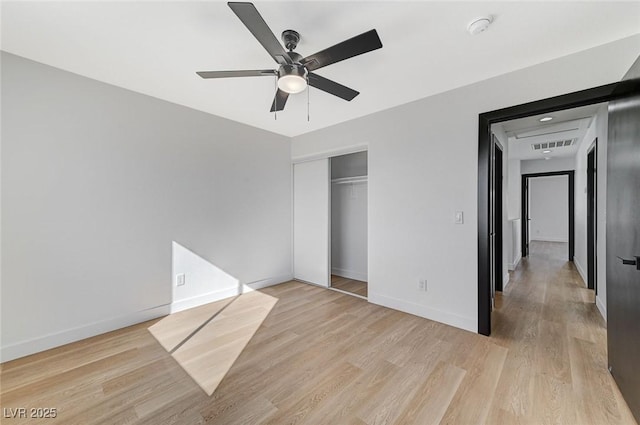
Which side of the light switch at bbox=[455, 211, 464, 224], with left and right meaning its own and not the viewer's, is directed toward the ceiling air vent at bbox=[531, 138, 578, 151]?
back

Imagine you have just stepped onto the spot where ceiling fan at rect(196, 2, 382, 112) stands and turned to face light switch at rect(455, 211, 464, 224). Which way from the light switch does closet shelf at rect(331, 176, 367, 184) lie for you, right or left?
left

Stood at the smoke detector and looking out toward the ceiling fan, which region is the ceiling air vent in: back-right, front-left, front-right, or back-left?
back-right

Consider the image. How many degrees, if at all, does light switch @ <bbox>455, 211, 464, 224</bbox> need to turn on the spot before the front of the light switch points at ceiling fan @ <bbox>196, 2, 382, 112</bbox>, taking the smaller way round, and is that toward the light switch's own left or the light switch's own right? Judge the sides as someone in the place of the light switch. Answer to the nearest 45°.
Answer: approximately 45° to the light switch's own right

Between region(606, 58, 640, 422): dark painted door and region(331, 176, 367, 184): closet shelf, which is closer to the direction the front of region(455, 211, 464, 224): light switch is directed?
the dark painted door

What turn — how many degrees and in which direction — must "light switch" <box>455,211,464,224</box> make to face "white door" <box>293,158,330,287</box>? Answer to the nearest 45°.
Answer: approximately 90° to its right

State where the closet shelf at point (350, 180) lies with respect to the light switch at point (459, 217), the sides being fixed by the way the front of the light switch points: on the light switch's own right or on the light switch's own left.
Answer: on the light switch's own right

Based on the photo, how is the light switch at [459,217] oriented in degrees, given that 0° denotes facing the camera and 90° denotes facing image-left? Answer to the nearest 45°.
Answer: approximately 0°
